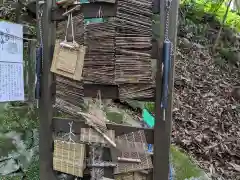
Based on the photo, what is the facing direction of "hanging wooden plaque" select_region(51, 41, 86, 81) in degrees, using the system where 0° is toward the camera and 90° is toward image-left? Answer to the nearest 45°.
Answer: approximately 0°
